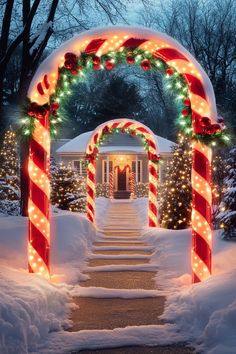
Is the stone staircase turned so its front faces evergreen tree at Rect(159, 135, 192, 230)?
no

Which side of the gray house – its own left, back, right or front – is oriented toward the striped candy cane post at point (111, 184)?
front

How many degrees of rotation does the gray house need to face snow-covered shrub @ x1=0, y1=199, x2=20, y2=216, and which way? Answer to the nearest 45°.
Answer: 0° — it already faces it

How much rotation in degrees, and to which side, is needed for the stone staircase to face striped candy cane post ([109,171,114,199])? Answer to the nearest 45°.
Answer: approximately 180°

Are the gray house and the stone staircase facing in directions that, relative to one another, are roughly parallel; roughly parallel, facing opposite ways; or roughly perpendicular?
roughly parallel

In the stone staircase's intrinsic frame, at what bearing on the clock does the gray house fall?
The gray house is roughly at 6 o'clock from the stone staircase.

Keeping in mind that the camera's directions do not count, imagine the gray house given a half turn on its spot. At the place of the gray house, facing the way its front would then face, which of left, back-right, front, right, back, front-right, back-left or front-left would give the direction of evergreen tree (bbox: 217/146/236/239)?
back

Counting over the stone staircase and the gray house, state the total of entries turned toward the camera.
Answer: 2

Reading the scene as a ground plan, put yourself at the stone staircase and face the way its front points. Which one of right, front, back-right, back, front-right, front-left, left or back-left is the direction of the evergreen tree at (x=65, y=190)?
back

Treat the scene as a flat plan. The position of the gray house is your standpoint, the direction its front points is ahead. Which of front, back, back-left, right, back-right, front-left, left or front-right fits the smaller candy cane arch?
front

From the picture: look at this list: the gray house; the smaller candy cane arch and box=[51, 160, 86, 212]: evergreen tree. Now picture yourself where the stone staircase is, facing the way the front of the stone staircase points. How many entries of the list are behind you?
3

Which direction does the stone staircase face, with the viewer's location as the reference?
facing the viewer

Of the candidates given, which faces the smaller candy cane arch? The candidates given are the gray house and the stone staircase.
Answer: the gray house

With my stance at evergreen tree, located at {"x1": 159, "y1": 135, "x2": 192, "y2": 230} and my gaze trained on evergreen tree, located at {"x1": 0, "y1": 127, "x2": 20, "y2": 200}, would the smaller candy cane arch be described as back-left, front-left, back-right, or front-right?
front-left
